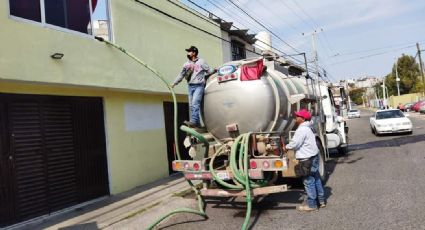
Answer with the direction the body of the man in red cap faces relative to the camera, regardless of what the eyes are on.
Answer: to the viewer's left

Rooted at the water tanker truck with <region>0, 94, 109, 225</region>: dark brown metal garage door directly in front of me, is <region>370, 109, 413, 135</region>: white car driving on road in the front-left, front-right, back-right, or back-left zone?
back-right

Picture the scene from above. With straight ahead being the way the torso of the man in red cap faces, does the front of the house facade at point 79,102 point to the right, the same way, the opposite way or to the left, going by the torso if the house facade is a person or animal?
the opposite way

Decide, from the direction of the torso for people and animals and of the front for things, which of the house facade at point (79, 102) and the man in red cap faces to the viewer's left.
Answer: the man in red cap

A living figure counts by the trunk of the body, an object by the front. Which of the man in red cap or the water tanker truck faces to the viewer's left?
the man in red cap

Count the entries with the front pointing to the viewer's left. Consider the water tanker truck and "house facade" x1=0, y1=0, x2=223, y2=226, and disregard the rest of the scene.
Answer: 0

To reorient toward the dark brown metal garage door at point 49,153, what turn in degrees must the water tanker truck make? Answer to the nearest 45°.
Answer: approximately 135° to its left

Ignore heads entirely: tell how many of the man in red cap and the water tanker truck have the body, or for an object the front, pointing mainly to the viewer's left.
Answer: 1

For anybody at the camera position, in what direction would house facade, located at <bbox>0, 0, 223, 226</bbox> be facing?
facing the viewer and to the right of the viewer

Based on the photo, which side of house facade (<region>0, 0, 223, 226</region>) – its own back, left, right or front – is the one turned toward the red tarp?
front

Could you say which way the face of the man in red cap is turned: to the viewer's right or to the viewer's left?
to the viewer's left

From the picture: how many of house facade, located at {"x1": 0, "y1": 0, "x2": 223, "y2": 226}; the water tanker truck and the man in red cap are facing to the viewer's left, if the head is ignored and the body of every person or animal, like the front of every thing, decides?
1

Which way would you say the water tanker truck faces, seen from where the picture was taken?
facing away from the viewer and to the right of the viewer

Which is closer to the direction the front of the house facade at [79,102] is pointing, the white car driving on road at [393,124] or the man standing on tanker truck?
the man standing on tanker truck

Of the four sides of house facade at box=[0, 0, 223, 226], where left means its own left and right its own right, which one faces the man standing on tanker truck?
front

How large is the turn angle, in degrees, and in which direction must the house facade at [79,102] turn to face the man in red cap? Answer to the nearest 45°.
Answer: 0° — it already faces them

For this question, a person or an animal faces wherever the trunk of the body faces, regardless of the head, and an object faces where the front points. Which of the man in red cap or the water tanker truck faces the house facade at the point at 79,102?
the man in red cap
